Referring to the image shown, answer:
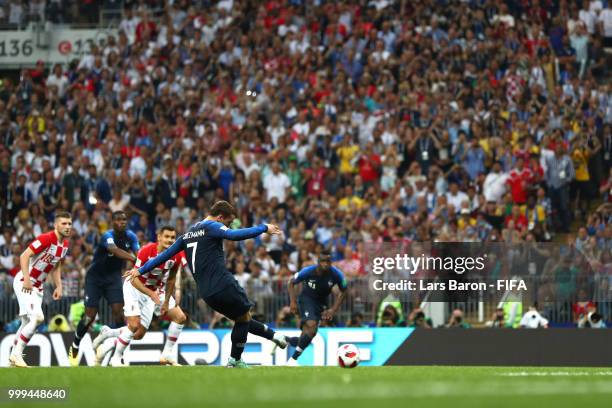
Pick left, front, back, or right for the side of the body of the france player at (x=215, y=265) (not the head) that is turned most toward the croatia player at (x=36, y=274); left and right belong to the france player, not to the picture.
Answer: left

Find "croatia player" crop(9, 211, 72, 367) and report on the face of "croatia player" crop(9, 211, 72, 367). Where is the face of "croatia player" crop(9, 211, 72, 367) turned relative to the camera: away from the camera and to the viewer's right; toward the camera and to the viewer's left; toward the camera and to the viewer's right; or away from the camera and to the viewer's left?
toward the camera and to the viewer's right

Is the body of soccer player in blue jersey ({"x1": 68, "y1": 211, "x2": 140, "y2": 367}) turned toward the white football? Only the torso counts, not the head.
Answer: yes

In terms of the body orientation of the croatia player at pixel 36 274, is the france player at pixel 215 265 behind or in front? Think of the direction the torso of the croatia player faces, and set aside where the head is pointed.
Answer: in front

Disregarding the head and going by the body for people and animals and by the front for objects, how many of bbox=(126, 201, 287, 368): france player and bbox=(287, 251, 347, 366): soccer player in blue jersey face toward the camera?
1

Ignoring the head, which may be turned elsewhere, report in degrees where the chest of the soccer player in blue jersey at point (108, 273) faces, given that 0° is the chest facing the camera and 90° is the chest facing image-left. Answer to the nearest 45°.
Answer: approximately 315°

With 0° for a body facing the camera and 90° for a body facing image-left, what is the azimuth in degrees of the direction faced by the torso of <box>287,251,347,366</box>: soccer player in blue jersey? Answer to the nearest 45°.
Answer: approximately 0°

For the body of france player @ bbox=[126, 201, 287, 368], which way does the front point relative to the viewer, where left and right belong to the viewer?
facing away from the viewer and to the right of the viewer

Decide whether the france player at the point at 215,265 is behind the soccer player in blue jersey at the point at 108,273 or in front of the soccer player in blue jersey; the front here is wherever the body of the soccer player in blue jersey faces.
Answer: in front

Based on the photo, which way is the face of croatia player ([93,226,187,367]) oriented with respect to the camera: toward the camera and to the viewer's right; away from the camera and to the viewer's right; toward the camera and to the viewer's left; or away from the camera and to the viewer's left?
toward the camera and to the viewer's right
